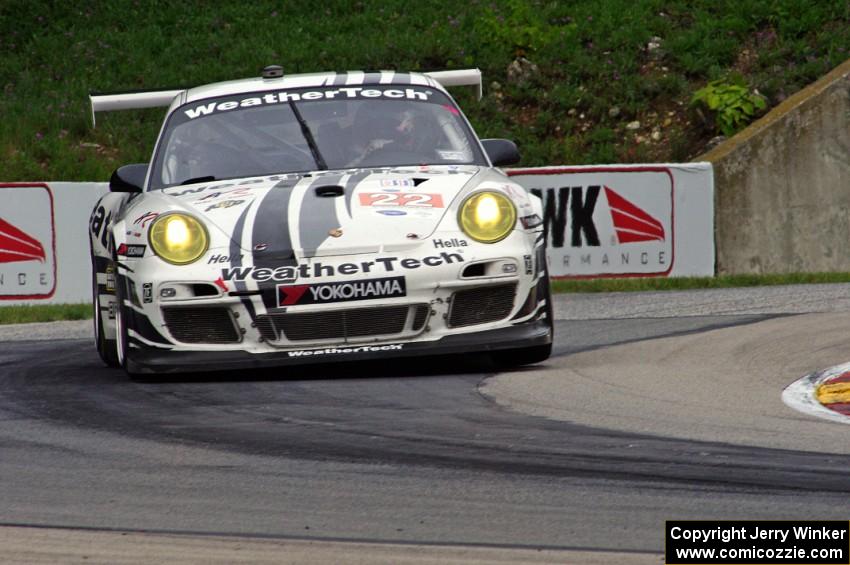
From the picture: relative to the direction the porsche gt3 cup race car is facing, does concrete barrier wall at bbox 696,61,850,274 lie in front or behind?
behind

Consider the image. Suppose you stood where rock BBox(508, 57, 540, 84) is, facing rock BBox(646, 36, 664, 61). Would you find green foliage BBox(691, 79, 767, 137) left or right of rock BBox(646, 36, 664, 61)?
right

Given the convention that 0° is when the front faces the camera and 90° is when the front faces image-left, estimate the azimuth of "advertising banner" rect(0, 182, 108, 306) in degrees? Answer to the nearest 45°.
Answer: approximately 0°

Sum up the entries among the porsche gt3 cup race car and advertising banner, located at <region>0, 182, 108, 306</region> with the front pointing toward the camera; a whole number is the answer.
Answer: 2

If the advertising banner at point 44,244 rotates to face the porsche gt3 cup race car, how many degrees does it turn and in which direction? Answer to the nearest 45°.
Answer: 0° — it already faces it

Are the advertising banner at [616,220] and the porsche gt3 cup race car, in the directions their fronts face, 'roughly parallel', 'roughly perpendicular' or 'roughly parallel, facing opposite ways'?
roughly parallel

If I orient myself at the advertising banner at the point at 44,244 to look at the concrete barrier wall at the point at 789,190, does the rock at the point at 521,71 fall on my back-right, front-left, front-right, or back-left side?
front-left

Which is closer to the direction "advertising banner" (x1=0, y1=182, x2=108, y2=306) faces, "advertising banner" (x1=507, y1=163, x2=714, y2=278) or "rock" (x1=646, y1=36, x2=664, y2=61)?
the advertising banner

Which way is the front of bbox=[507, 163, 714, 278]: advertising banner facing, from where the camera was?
facing the viewer

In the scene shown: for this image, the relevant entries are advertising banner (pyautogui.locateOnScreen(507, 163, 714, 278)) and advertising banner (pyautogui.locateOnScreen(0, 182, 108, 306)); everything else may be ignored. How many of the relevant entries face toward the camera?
2

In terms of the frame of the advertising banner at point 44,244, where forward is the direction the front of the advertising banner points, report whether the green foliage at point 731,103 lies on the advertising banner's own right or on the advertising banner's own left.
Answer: on the advertising banner's own left
